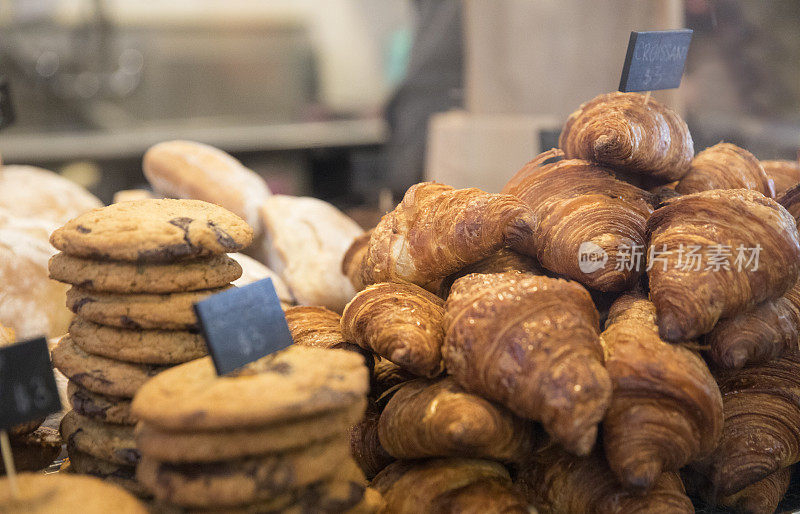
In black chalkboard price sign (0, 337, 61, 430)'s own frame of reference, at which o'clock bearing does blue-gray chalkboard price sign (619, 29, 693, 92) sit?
blue-gray chalkboard price sign (619, 29, 693, 92) is roughly at 9 o'clock from black chalkboard price sign (0, 337, 61, 430).

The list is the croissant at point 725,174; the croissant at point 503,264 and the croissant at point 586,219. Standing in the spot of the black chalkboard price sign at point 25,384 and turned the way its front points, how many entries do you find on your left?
3

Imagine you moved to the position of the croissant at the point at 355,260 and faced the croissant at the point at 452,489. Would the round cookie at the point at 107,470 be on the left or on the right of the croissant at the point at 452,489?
right

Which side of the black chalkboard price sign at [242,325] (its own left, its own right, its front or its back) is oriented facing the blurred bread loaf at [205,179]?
back

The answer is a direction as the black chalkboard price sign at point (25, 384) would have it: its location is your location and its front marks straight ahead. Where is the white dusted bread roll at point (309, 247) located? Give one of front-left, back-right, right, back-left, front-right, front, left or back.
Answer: back-left

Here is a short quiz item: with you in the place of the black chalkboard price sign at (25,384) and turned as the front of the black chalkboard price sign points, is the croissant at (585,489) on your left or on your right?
on your left

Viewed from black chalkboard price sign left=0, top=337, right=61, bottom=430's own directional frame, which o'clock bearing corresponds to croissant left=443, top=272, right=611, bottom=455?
The croissant is roughly at 10 o'clock from the black chalkboard price sign.

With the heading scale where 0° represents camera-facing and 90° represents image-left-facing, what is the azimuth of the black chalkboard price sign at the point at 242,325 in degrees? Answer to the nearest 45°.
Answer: approximately 0°
